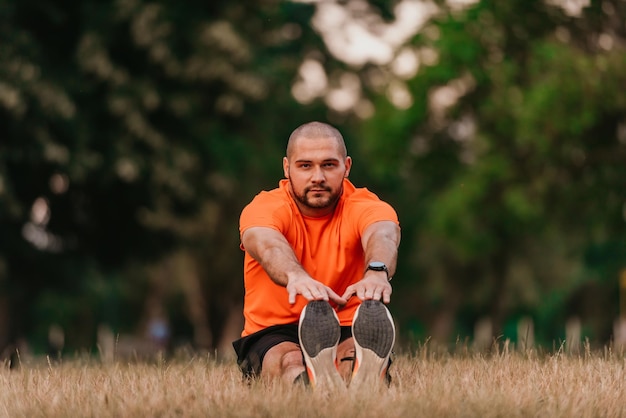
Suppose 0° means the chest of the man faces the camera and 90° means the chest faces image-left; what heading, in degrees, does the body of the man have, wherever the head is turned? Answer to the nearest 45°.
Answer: approximately 0°

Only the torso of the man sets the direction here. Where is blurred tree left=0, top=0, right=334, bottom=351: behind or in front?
behind

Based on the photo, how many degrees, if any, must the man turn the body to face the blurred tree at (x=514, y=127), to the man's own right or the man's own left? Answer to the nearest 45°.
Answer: approximately 180°
